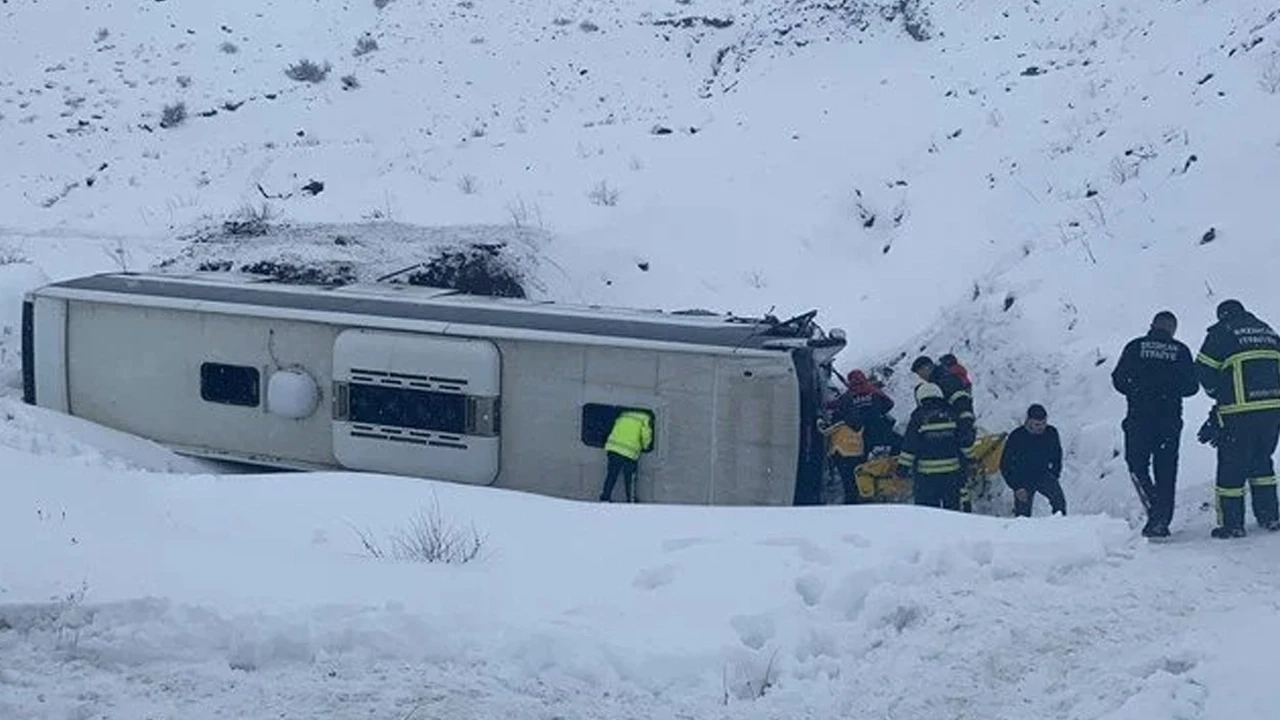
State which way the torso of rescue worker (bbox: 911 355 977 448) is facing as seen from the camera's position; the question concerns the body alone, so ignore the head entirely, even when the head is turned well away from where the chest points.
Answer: to the viewer's left

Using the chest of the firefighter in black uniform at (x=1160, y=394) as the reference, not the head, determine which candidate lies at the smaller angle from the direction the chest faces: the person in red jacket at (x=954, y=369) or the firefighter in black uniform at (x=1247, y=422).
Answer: the person in red jacket

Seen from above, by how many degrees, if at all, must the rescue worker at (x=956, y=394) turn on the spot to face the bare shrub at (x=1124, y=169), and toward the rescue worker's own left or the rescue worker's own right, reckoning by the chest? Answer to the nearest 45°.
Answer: approximately 90° to the rescue worker's own right

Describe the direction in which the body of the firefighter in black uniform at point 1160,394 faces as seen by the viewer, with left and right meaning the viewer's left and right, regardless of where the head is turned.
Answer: facing away from the viewer

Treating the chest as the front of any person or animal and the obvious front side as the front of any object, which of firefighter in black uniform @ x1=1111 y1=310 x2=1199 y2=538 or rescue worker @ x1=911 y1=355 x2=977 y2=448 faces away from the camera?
the firefighter in black uniform

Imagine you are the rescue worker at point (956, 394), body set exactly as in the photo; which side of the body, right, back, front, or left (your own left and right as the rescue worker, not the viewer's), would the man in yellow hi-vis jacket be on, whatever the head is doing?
front
